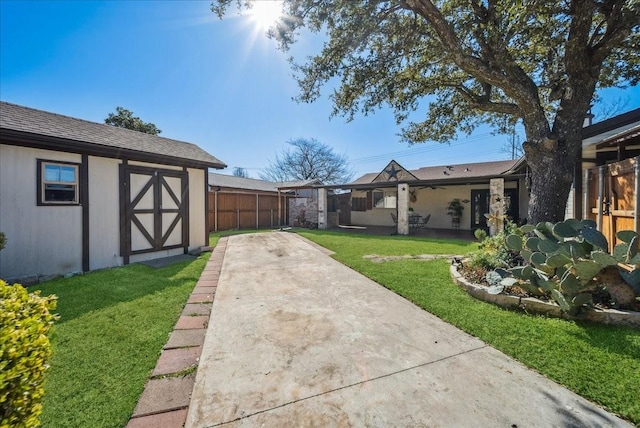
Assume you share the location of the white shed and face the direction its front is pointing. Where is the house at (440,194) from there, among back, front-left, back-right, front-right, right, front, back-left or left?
front-left

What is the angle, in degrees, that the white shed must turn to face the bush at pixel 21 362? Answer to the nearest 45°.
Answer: approximately 45° to its right

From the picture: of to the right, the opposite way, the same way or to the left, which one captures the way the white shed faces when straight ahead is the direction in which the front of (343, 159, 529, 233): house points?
to the left

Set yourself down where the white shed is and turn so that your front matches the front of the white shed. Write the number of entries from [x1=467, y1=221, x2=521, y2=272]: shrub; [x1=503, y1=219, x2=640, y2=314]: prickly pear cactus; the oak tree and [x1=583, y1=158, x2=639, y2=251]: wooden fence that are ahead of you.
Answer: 4

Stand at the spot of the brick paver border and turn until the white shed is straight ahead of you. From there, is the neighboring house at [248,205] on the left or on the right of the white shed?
right

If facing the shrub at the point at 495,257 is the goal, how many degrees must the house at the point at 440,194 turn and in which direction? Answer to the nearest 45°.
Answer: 0° — it already faces it

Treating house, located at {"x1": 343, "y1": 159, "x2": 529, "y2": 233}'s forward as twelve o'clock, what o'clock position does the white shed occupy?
The white shed is roughly at 1 o'clock from the house.

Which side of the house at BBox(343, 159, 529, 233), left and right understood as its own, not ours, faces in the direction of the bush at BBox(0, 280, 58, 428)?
front

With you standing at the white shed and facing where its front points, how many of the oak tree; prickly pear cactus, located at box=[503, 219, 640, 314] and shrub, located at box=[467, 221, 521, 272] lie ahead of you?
3

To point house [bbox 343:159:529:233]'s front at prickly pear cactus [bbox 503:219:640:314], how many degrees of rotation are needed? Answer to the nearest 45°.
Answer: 0° — it already faces it

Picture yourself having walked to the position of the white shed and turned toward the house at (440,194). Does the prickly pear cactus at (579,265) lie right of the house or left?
right

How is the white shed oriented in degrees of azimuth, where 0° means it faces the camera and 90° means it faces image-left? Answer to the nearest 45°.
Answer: approximately 315°

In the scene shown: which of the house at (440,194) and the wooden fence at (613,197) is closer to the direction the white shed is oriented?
the wooden fence

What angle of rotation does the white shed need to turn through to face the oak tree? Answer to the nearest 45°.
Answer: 0° — it already faces it

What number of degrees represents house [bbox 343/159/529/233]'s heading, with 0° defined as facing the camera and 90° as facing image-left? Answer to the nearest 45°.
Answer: approximately 0°

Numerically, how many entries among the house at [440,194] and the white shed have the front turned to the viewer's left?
0
